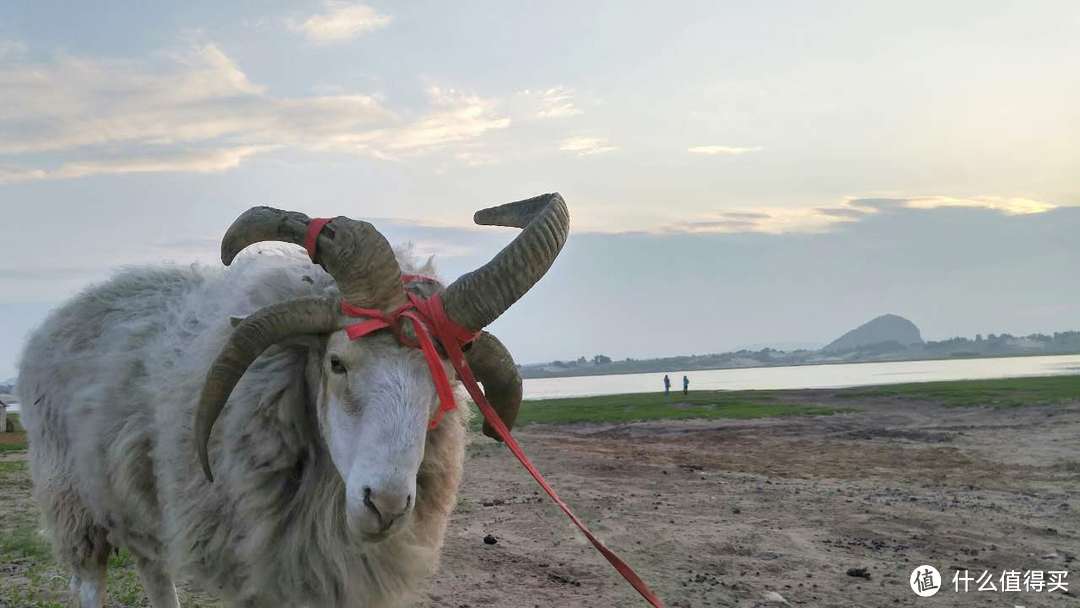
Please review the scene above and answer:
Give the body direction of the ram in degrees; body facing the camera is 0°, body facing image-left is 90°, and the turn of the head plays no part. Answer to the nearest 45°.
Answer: approximately 315°
